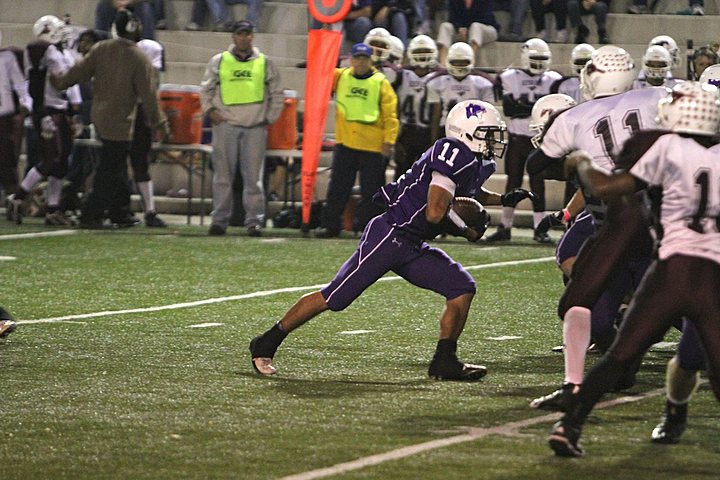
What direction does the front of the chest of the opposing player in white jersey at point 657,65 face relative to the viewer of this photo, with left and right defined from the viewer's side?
facing the viewer

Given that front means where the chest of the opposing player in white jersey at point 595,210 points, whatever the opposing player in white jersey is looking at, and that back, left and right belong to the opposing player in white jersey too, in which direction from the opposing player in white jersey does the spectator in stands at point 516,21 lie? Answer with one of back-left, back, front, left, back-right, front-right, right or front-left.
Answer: front-right

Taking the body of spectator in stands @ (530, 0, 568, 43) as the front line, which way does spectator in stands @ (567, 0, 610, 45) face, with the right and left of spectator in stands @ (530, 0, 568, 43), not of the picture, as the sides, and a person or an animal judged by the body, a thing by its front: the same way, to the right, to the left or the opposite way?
the same way

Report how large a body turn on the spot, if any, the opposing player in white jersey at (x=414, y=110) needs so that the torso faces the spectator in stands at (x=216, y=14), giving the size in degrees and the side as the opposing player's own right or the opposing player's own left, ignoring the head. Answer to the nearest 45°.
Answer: approximately 135° to the opposing player's own right

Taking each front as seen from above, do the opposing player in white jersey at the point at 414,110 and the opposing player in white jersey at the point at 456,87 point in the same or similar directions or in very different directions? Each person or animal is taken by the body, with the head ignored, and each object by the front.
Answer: same or similar directions

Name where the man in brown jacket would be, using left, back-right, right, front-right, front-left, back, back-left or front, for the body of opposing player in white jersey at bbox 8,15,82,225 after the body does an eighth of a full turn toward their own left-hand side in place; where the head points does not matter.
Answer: right

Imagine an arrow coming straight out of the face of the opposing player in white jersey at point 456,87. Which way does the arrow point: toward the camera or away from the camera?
toward the camera

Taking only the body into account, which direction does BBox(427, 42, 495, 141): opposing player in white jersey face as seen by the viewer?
toward the camera

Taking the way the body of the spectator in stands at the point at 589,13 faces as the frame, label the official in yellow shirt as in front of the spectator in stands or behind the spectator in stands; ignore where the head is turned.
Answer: in front

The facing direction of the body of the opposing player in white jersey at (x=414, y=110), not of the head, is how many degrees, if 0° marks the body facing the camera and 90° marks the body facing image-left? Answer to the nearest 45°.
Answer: approximately 0°

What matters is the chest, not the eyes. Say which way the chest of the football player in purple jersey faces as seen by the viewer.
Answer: to the viewer's right

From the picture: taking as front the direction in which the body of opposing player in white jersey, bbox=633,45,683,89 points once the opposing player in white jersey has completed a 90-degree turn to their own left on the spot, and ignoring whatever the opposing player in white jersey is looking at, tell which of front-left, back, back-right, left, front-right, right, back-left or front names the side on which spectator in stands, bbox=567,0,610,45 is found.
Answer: left

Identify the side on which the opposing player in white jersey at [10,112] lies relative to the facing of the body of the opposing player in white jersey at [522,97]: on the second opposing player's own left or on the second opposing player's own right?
on the second opposing player's own right

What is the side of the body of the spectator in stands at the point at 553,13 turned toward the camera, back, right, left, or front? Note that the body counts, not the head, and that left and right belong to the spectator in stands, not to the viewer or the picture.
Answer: front

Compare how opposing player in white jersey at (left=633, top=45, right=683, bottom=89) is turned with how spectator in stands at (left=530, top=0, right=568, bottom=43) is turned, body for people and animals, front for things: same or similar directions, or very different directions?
same or similar directions

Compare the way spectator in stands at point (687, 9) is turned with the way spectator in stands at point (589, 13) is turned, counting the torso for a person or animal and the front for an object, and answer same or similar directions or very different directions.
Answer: same or similar directions
